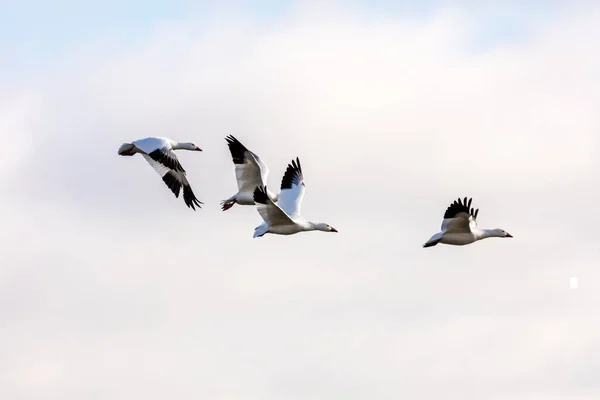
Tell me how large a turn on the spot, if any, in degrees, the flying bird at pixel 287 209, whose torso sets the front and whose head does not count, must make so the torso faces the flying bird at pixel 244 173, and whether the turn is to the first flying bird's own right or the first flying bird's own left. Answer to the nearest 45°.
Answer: approximately 135° to the first flying bird's own left

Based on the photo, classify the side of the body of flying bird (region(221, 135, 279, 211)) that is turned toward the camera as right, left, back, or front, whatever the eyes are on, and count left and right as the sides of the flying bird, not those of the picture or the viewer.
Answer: right

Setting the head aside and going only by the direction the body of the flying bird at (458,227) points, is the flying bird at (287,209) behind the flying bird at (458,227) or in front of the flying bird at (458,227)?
behind

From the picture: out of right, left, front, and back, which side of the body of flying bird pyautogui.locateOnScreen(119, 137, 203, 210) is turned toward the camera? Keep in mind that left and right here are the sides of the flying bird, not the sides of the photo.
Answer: right

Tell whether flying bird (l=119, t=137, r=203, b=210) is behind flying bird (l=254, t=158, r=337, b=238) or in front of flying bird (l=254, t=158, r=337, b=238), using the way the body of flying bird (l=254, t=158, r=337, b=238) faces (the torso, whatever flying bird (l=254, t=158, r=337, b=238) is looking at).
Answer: behind

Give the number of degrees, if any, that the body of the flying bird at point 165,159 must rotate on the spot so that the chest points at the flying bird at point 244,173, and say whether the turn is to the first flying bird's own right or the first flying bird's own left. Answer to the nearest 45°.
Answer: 0° — it already faces it

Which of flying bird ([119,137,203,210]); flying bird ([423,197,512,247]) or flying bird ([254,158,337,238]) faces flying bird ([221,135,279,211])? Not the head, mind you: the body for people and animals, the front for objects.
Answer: flying bird ([119,137,203,210])

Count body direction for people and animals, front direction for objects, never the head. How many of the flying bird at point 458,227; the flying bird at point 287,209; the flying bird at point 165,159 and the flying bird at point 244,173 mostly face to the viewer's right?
4

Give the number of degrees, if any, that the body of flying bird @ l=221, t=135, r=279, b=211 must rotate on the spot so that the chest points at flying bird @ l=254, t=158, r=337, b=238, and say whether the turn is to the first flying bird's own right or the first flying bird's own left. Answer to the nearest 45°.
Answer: approximately 45° to the first flying bird's own right

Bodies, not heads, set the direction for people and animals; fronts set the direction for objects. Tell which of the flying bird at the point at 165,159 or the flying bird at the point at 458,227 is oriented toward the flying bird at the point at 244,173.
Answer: the flying bird at the point at 165,159

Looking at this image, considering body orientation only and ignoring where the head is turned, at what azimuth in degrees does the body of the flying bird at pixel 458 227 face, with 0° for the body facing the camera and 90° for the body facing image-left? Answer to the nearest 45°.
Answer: approximately 270°

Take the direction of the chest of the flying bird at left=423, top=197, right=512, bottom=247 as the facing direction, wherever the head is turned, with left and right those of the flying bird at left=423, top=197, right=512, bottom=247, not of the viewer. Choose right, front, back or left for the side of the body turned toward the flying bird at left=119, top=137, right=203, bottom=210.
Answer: back

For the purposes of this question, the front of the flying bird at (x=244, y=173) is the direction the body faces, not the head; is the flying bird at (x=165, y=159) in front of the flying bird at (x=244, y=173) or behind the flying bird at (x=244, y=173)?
behind

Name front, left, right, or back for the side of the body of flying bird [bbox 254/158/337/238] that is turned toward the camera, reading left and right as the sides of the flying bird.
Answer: right
